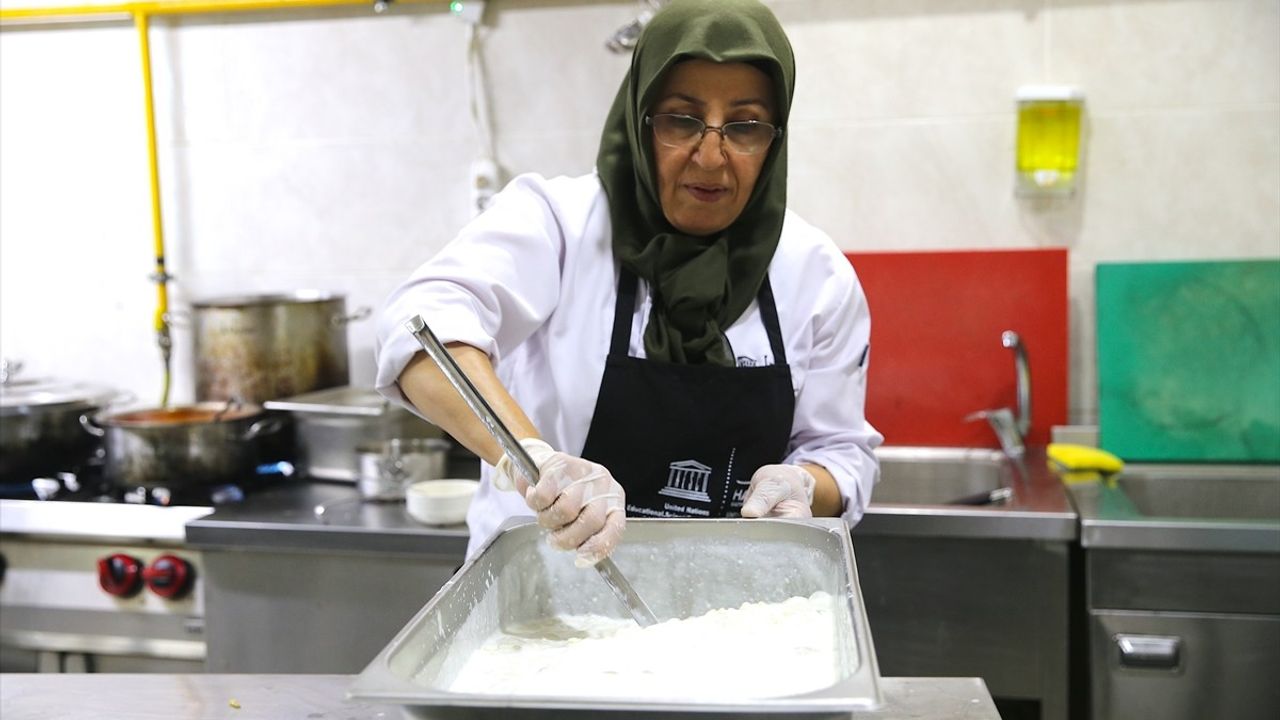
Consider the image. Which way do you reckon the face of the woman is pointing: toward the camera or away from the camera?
toward the camera

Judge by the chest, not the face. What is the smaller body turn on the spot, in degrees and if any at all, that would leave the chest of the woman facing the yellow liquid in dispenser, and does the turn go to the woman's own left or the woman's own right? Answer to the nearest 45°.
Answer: approximately 135° to the woman's own left

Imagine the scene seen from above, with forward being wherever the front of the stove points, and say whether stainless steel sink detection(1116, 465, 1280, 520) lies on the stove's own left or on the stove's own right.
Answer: on the stove's own left

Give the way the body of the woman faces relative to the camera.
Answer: toward the camera

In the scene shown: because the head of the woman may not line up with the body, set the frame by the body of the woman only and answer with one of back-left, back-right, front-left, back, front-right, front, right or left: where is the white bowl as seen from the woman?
back-right

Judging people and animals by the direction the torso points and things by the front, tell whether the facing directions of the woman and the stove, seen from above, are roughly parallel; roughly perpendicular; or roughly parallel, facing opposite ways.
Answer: roughly parallel

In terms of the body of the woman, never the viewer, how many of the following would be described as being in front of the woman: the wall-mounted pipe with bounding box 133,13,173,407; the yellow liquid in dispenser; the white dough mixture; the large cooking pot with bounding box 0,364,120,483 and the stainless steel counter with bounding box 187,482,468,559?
1

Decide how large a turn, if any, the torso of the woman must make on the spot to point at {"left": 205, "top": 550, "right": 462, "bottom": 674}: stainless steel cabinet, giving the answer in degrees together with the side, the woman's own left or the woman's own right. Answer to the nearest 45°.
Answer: approximately 135° to the woman's own right

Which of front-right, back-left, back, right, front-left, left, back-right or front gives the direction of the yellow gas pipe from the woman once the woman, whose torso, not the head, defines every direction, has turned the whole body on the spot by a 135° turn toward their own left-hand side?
left

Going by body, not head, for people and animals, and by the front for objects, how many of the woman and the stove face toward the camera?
2

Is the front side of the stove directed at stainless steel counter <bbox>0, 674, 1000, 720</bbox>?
yes

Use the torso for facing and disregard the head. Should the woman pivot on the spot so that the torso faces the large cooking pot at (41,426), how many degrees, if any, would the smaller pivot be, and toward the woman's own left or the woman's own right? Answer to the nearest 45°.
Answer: approximately 135° to the woman's own right

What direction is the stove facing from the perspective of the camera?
toward the camera
